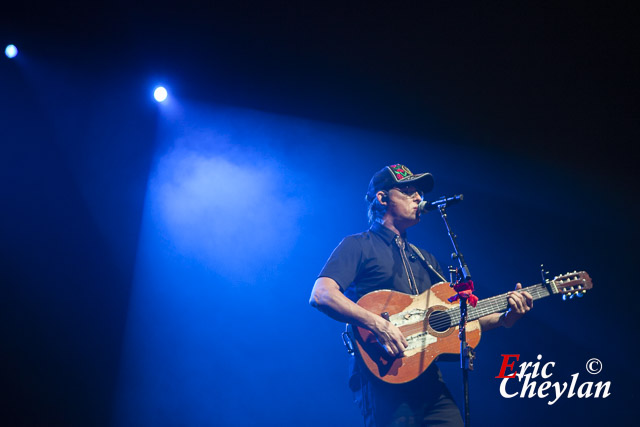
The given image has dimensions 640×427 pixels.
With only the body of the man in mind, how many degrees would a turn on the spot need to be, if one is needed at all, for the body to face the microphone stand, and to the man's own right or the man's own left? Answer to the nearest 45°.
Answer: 0° — they already face it

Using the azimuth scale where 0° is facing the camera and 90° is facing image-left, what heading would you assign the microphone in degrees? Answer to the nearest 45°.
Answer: approximately 90°

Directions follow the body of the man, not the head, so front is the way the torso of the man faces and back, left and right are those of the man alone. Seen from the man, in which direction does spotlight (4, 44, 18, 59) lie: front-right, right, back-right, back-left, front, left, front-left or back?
back-right

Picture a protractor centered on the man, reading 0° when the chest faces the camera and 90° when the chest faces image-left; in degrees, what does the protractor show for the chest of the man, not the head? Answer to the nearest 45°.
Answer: approximately 315°
